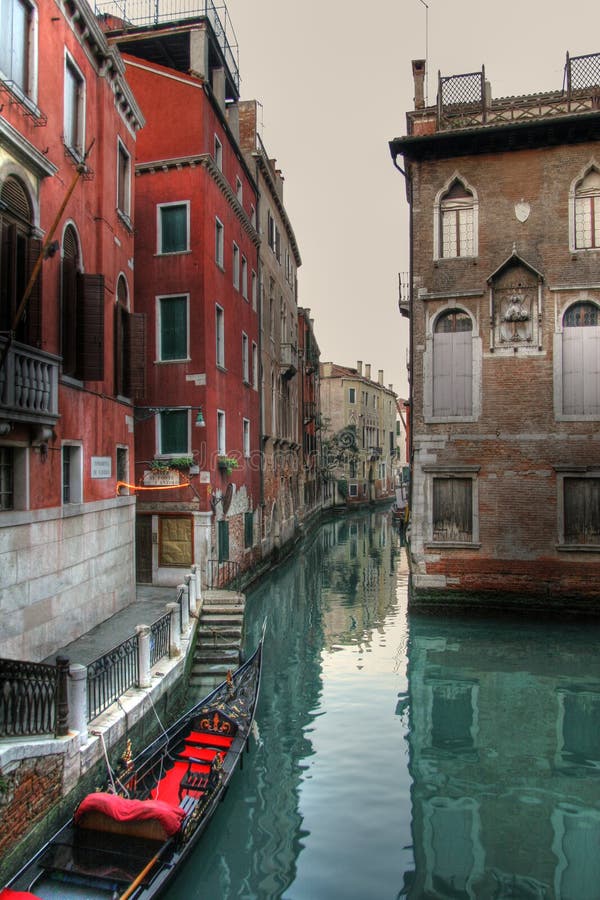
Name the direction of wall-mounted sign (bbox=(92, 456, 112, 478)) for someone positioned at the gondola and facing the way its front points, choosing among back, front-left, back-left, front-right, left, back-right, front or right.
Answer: front-left

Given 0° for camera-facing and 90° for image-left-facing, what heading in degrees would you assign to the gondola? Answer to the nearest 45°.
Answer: approximately 225°

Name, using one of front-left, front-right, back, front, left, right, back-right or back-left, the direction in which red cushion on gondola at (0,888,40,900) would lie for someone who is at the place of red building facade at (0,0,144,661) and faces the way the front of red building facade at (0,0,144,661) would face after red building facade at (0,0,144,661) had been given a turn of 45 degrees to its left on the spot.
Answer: right

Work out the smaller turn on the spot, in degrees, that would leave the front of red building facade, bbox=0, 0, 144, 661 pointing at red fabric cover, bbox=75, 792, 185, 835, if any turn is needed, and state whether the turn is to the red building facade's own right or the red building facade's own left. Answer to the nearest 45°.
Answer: approximately 45° to the red building facade's own right

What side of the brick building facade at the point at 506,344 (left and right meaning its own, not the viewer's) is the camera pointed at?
front

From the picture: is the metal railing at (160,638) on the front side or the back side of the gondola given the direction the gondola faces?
on the front side

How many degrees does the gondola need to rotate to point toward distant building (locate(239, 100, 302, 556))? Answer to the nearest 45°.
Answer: approximately 45° to its left
